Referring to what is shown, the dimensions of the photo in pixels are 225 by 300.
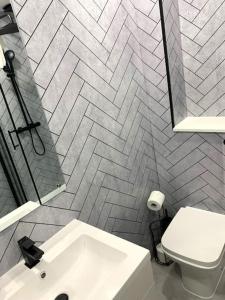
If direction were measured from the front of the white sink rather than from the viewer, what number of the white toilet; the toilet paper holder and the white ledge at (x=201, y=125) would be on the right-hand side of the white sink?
0

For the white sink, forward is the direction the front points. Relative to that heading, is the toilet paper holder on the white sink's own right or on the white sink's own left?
on the white sink's own left

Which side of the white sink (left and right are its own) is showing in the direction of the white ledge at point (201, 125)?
left

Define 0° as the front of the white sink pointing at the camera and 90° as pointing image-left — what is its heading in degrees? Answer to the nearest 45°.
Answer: approximately 315°

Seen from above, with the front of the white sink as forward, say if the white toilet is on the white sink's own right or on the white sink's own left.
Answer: on the white sink's own left

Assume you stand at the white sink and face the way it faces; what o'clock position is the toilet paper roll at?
The toilet paper roll is roughly at 9 o'clock from the white sink.
